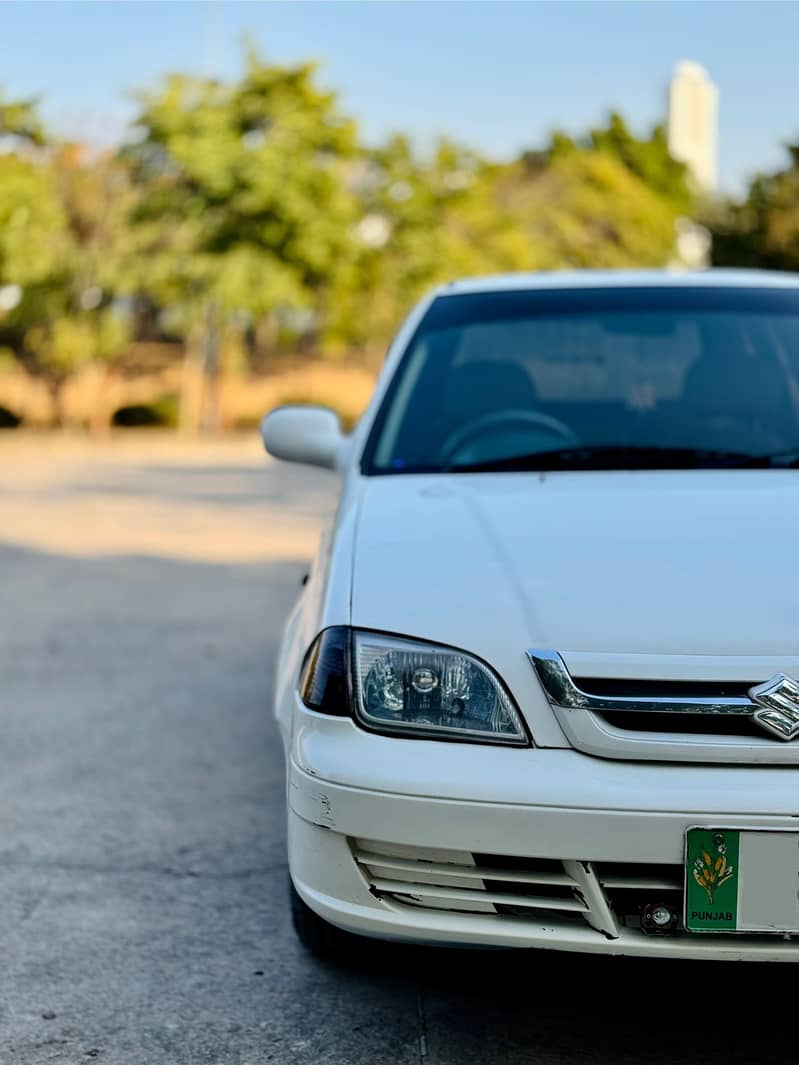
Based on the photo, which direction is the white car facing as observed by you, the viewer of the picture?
facing the viewer

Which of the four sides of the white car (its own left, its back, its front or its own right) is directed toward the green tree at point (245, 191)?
back
